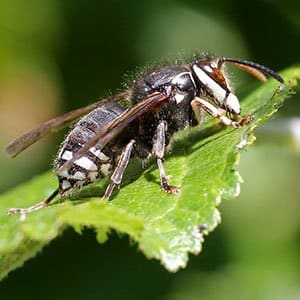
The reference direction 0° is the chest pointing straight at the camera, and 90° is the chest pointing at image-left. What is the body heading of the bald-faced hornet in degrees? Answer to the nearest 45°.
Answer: approximately 270°
